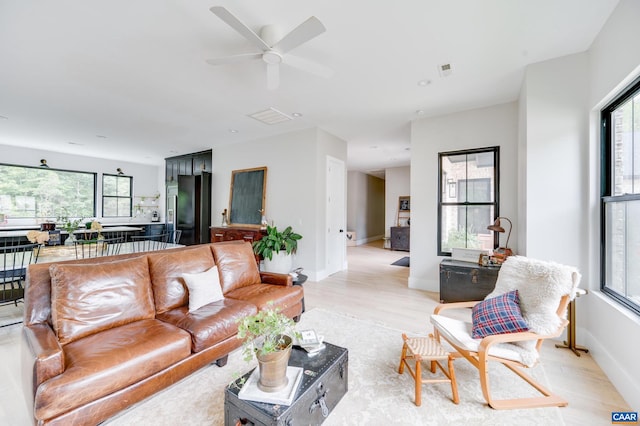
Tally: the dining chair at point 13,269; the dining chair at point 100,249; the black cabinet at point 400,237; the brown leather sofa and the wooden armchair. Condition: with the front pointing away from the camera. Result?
2

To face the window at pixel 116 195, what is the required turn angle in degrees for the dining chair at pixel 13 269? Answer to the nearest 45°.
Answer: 0° — it already faces it

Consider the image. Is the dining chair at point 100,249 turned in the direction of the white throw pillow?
no

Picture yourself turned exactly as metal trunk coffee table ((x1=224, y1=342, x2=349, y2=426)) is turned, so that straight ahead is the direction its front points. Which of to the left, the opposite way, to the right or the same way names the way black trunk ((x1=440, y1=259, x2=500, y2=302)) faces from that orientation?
to the right

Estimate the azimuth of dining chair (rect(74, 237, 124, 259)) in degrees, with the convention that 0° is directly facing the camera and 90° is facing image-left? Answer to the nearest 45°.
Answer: approximately 180°

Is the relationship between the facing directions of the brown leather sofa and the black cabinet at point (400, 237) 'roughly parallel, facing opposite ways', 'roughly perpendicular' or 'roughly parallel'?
roughly perpendicular

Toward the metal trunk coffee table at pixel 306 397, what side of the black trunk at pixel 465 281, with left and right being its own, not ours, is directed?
front

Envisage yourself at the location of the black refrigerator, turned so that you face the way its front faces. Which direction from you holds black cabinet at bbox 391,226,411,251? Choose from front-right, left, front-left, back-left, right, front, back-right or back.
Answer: back-left

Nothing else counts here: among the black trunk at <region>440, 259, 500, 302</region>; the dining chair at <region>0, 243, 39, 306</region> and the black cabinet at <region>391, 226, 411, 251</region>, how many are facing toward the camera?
2

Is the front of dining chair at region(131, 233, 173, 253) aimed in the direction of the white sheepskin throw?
no

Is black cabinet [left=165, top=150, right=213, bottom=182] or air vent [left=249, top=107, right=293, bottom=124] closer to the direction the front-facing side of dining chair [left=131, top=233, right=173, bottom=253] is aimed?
the black cabinet

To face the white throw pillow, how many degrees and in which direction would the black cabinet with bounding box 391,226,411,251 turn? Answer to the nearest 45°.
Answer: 0° — it already faces it

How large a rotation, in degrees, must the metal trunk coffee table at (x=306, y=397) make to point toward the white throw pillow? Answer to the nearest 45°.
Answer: approximately 180°

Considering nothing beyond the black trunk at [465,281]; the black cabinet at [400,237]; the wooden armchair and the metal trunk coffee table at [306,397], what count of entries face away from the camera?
0

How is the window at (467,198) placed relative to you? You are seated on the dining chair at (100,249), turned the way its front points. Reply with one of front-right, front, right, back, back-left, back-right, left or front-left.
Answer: back-right

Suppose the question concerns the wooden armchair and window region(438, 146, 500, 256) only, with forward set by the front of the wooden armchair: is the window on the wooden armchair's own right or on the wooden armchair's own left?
on the wooden armchair's own right

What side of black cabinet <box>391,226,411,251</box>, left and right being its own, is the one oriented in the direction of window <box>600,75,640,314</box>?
front

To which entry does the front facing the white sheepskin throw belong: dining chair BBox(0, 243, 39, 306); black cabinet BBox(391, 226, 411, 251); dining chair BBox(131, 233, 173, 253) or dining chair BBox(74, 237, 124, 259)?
the black cabinet

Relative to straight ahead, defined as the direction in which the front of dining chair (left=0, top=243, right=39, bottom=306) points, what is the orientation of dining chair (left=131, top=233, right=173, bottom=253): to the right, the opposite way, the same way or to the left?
the same way

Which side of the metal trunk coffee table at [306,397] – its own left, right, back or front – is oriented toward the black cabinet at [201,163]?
back

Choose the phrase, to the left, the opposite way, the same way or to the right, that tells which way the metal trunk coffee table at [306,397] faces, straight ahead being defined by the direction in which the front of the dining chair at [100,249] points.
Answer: the opposite way

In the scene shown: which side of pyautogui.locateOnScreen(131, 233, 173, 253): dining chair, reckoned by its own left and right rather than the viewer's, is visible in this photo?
back
